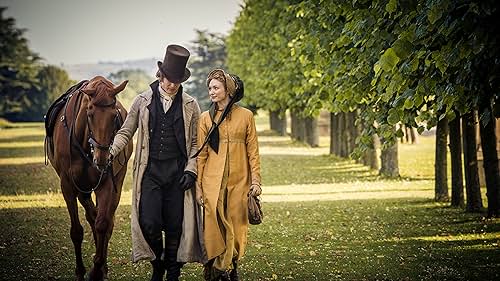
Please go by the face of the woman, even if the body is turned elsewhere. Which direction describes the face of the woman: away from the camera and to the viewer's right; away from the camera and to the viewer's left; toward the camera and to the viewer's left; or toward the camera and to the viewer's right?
toward the camera and to the viewer's left

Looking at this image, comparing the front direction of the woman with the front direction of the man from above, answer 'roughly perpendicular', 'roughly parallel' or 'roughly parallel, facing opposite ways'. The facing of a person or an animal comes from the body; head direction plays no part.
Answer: roughly parallel

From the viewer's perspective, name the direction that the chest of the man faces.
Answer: toward the camera

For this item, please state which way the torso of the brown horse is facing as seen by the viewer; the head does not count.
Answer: toward the camera

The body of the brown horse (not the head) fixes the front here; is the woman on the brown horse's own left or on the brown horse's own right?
on the brown horse's own left

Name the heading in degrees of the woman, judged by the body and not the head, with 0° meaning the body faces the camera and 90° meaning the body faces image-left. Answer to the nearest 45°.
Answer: approximately 0°

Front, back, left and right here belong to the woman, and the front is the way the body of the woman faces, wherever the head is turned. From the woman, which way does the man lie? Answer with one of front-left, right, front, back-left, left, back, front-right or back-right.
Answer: right

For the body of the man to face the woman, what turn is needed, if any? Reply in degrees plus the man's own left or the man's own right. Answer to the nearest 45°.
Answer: approximately 90° to the man's own left
